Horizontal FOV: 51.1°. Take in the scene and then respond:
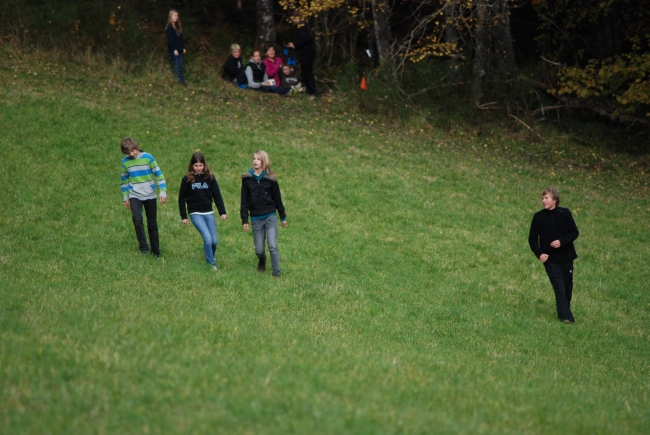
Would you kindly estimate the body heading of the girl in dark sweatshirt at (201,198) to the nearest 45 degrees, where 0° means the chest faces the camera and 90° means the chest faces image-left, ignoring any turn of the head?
approximately 0°

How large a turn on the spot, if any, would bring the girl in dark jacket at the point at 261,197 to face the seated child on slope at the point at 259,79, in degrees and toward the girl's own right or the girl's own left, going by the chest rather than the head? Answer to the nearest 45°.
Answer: approximately 180°

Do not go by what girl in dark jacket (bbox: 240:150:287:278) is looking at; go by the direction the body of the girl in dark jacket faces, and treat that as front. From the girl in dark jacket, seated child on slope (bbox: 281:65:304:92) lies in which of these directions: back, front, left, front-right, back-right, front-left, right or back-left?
back

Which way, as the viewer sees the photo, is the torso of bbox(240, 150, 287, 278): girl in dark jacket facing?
toward the camera

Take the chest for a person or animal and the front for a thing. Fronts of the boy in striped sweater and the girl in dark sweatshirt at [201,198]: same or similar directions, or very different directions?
same or similar directions

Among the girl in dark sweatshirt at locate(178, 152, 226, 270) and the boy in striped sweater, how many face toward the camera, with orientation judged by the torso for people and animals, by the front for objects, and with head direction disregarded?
2

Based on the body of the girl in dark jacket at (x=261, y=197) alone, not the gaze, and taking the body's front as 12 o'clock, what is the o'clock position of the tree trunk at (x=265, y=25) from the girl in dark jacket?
The tree trunk is roughly at 6 o'clock from the girl in dark jacket.

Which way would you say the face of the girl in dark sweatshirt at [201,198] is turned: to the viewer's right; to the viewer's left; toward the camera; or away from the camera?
toward the camera

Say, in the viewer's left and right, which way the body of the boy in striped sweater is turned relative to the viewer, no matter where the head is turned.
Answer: facing the viewer

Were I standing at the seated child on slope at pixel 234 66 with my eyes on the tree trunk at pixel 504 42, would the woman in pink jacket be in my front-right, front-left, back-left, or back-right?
front-right

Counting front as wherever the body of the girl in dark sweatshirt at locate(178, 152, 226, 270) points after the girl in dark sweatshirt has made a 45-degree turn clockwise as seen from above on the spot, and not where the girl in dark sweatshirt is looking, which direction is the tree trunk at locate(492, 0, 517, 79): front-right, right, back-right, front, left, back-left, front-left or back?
back

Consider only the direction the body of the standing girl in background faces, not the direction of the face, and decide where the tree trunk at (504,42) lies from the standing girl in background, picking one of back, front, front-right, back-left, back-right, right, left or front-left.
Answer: front-left
